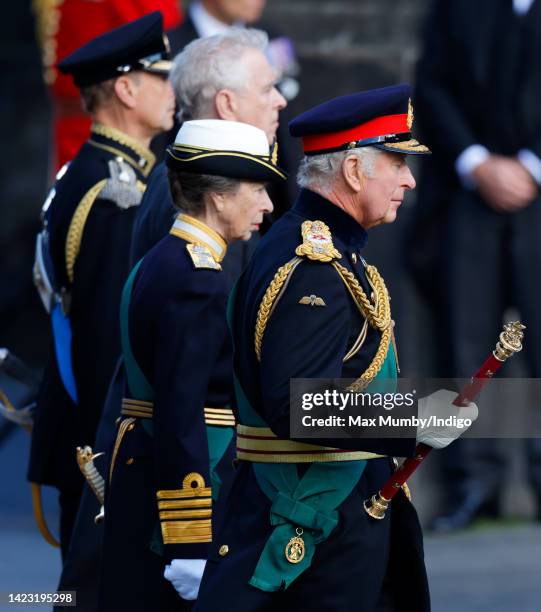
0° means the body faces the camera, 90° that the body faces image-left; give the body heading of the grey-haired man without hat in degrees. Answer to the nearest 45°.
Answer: approximately 270°

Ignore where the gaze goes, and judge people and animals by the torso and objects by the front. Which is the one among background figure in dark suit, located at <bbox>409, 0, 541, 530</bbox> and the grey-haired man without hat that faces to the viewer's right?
the grey-haired man without hat

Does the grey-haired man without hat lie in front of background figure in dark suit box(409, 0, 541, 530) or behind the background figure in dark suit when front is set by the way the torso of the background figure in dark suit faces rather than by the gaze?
in front

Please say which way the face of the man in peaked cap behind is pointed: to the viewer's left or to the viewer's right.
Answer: to the viewer's right

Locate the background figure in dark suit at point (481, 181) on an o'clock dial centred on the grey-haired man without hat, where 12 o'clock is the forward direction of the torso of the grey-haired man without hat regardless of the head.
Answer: The background figure in dark suit is roughly at 10 o'clock from the grey-haired man without hat.

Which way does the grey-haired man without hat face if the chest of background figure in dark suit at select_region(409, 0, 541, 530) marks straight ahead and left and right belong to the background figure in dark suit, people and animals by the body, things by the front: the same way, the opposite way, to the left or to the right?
to the left

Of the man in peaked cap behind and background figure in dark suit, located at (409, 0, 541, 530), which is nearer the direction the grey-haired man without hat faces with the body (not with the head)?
the background figure in dark suit

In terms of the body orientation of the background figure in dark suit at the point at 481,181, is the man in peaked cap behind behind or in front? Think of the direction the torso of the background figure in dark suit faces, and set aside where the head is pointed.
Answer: in front

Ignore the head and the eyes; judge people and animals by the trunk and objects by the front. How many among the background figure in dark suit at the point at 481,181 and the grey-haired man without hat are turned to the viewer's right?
1
